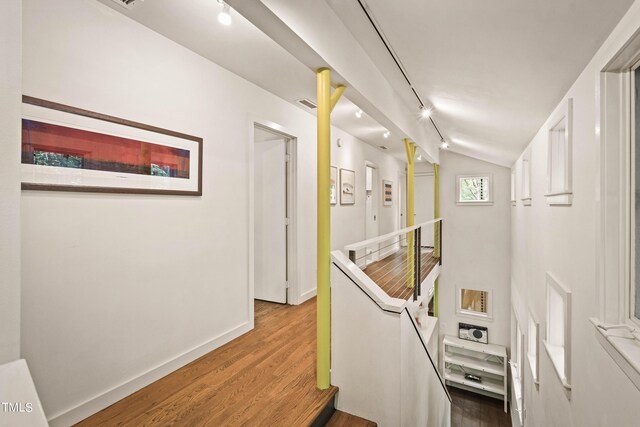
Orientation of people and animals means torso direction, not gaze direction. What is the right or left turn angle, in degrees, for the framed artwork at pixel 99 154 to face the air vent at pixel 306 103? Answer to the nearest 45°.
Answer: approximately 45° to its left

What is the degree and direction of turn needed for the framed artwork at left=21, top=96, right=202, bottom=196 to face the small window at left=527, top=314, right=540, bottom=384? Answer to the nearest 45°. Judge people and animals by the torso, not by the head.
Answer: approximately 45° to its left

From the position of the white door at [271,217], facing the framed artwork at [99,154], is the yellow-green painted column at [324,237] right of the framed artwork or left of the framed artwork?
left

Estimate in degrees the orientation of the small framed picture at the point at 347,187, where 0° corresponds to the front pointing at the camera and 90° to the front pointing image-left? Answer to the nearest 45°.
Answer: approximately 315°

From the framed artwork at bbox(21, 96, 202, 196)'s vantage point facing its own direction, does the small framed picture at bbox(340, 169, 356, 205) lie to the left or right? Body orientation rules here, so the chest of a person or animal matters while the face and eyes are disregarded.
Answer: on its left

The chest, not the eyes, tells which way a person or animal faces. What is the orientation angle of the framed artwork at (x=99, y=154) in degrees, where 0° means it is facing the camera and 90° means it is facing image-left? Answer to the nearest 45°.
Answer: approximately 315°

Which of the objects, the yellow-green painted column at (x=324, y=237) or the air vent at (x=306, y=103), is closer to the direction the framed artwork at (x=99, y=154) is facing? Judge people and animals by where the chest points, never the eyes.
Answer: the yellow-green painted column

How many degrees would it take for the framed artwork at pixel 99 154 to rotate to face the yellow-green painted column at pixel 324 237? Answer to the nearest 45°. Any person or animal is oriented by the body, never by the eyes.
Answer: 0° — it already faces it

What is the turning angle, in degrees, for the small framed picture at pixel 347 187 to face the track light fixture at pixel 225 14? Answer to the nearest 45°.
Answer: approximately 45° to its right
